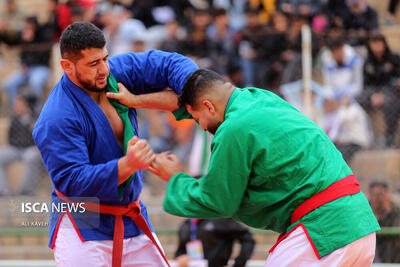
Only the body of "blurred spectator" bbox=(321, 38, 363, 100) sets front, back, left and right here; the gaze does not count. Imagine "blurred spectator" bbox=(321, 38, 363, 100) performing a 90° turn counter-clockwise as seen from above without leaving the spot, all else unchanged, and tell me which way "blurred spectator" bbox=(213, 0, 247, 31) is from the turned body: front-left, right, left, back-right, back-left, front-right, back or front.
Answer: back-left

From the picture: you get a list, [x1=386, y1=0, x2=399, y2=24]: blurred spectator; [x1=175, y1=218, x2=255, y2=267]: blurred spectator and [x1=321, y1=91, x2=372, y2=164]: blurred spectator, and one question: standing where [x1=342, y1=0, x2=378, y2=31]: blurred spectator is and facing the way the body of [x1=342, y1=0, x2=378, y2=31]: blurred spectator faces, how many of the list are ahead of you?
2

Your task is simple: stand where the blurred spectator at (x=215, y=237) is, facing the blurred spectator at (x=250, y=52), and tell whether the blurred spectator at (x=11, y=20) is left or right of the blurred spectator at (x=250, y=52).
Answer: left

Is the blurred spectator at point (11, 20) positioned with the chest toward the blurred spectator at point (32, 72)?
yes

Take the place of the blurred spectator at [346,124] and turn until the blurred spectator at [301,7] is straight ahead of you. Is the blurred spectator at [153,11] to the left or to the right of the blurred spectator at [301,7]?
left

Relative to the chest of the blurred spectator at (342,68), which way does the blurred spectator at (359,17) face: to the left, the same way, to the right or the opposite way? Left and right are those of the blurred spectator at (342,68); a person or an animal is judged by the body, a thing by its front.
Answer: the same way

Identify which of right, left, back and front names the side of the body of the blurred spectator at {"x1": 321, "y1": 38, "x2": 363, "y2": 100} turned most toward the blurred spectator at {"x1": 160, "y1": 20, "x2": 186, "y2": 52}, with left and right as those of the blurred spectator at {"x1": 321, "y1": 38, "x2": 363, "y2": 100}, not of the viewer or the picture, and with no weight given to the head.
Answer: right

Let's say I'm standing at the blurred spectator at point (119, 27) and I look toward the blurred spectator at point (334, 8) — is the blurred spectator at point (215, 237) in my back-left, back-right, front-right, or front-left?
front-right

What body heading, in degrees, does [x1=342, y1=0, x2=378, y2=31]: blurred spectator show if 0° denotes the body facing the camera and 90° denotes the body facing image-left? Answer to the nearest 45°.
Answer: approximately 0°

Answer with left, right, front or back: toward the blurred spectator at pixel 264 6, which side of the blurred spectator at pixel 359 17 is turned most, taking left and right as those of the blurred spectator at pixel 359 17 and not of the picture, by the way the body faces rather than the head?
right

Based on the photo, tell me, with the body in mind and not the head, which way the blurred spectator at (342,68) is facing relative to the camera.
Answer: toward the camera
